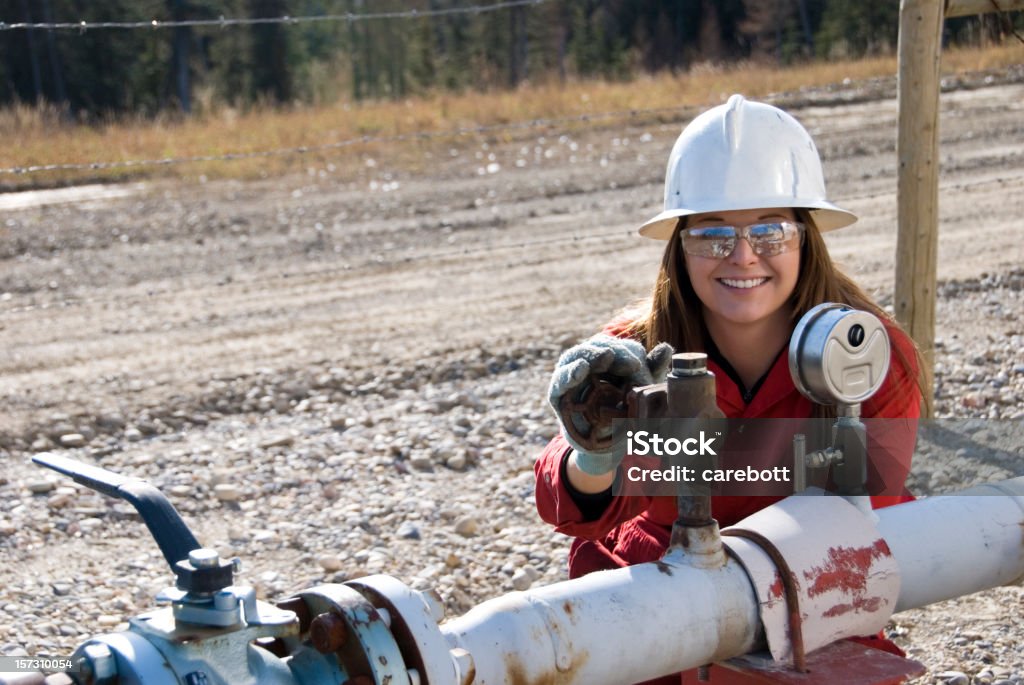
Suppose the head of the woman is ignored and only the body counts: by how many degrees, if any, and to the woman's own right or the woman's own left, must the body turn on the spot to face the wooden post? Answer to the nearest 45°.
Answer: approximately 180°

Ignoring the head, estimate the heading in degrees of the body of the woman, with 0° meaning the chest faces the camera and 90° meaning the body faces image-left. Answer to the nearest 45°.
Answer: approximately 0°

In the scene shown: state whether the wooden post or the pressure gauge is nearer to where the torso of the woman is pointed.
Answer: the pressure gauge
